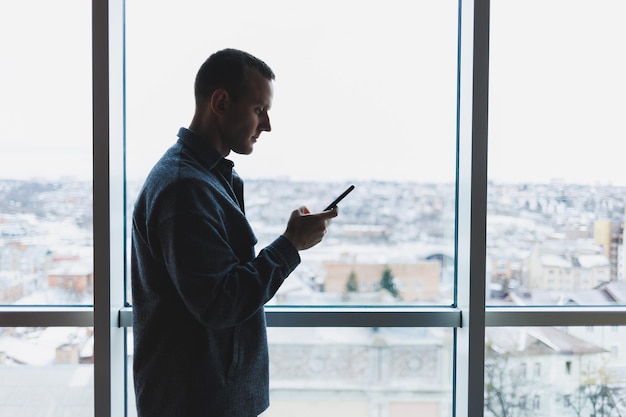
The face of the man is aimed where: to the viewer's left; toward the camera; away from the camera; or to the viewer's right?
to the viewer's right

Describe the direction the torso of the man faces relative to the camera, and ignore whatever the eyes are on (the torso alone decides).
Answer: to the viewer's right

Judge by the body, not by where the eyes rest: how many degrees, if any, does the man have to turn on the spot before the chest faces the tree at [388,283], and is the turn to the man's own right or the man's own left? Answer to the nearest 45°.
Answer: approximately 45° to the man's own left

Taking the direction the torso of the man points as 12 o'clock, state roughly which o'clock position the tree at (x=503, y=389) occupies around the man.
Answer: The tree is roughly at 11 o'clock from the man.

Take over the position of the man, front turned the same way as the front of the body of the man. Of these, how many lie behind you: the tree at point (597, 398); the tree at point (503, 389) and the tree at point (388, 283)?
0

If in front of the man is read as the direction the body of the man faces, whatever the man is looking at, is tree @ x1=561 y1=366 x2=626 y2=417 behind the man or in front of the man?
in front
